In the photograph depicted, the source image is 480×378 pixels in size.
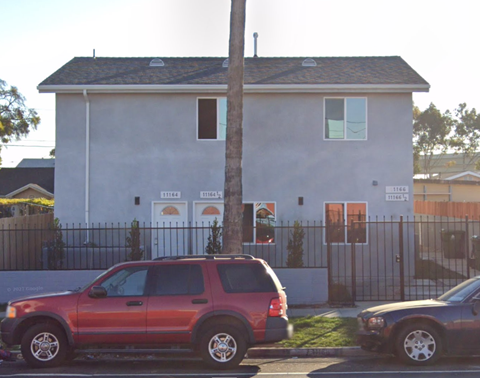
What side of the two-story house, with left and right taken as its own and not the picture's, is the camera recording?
front

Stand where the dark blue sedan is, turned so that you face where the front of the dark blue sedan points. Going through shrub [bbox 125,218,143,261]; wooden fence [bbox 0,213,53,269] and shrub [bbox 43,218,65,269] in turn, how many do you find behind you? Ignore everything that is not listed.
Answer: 0

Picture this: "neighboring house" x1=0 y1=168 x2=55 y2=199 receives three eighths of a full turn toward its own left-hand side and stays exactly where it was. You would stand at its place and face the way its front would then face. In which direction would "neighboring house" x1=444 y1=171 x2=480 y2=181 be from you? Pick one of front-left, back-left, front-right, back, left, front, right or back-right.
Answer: right

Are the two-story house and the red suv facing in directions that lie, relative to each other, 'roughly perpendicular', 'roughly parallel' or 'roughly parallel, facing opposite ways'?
roughly perpendicular

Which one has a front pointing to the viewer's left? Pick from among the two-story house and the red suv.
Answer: the red suv

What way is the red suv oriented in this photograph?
to the viewer's left

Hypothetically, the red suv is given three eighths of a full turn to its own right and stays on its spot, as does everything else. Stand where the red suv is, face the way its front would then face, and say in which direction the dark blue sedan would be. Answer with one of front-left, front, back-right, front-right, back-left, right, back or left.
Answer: front-right

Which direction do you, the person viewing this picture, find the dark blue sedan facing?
facing to the left of the viewer

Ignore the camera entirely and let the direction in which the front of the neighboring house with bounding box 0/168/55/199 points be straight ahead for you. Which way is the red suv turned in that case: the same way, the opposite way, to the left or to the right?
to the right

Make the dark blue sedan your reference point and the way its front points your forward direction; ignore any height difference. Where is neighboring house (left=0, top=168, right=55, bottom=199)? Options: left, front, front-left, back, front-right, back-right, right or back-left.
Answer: front-right

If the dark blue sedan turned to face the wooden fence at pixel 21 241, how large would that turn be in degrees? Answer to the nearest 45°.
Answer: approximately 45° to its right

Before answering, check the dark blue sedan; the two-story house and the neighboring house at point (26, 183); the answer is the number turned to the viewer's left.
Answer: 1

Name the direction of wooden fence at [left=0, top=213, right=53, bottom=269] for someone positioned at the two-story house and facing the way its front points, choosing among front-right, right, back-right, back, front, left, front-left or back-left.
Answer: right

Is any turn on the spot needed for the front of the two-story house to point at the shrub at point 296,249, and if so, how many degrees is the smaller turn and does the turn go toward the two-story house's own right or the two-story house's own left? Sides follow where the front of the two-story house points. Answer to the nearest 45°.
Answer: approximately 45° to the two-story house's own left

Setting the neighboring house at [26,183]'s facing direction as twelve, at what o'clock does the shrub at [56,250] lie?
The shrub is roughly at 12 o'clock from the neighboring house.

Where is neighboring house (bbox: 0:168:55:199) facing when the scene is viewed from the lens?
facing the viewer
